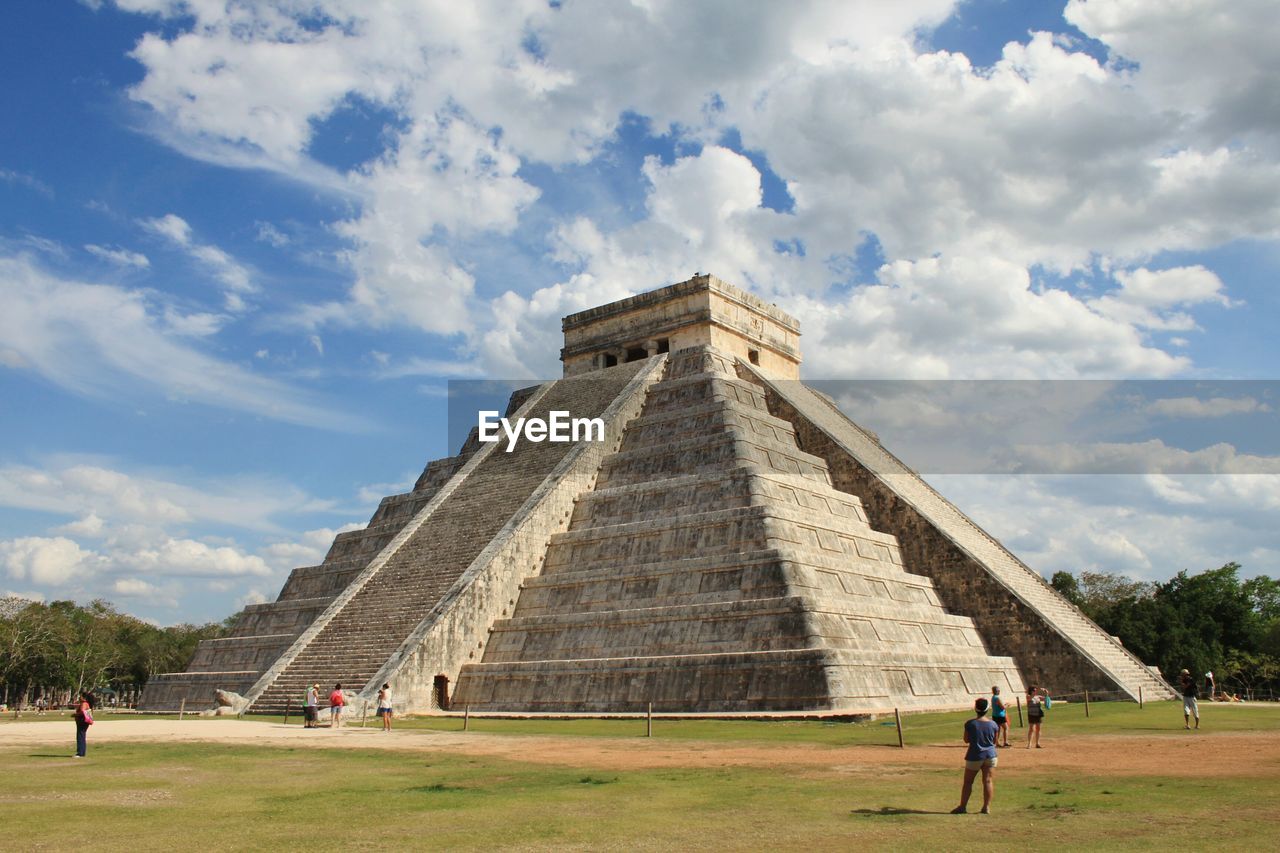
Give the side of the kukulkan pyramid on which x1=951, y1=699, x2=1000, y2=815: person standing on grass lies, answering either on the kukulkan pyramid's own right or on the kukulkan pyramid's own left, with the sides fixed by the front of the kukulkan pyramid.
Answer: on the kukulkan pyramid's own left

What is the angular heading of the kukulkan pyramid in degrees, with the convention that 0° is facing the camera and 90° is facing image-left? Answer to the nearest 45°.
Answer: approximately 45°

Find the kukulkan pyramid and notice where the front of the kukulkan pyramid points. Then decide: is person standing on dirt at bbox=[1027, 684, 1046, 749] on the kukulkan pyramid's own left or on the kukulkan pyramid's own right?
on the kukulkan pyramid's own left

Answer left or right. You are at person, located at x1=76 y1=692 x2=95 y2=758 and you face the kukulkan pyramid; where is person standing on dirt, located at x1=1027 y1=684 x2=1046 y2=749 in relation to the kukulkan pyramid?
right

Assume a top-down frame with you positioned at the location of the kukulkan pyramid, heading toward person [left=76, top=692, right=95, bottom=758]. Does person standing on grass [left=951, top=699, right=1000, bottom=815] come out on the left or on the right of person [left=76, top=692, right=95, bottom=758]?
left

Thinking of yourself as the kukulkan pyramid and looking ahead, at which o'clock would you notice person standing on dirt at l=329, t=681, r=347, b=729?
The person standing on dirt is roughly at 12 o'clock from the kukulkan pyramid.
